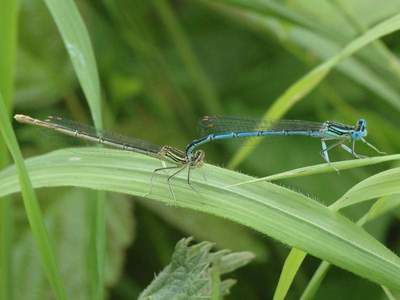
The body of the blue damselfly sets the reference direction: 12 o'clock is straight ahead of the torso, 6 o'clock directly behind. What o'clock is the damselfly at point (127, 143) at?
The damselfly is roughly at 5 o'clock from the blue damselfly.

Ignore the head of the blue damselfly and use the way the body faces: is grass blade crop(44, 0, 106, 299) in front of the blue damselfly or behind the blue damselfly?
behind

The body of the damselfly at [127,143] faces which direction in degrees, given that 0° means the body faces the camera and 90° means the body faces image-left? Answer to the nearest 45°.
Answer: approximately 270°

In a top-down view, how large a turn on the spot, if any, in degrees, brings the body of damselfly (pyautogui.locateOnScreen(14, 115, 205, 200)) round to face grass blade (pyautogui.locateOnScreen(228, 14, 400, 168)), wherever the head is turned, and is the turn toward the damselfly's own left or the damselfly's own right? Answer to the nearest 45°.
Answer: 0° — it already faces it

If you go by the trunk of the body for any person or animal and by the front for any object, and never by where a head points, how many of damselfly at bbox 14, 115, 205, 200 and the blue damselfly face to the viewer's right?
2

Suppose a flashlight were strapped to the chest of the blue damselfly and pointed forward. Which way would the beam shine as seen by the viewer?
to the viewer's right

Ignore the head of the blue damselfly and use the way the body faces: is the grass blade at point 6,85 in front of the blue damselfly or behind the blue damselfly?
behind
